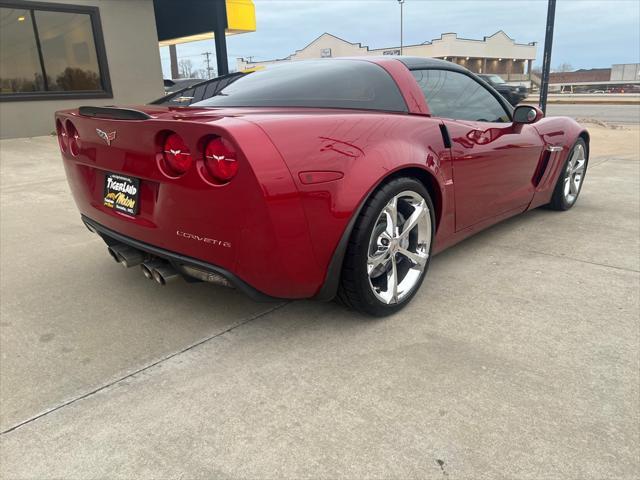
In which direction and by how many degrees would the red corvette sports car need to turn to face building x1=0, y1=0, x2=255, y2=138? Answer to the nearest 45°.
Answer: approximately 90° to its left

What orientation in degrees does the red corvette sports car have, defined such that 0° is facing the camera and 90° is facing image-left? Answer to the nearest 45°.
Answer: approximately 225°

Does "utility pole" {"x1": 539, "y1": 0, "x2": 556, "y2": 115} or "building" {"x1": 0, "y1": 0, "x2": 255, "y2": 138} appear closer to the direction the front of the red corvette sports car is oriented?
the utility pole

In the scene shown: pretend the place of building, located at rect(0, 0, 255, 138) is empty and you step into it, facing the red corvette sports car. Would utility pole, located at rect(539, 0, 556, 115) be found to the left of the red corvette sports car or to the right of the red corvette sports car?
left

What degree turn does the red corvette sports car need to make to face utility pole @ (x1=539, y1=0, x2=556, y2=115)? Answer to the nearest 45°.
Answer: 0° — it already faces it

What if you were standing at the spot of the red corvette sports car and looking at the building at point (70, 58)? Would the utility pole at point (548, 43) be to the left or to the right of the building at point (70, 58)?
right
